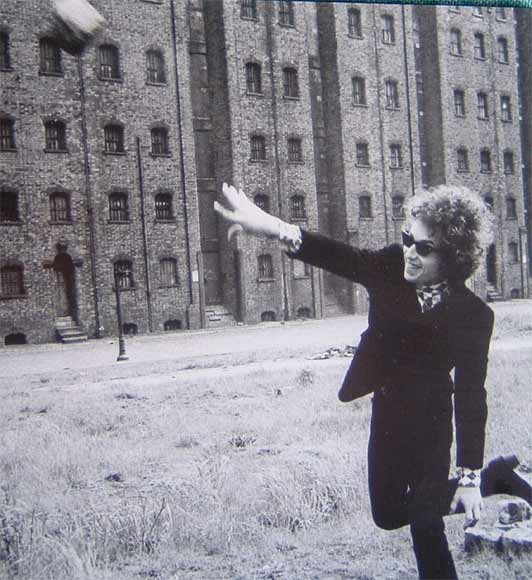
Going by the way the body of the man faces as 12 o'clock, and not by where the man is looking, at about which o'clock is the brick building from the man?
The brick building is roughly at 3 o'clock from the man.

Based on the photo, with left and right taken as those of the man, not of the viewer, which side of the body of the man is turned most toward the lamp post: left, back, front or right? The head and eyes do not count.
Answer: right

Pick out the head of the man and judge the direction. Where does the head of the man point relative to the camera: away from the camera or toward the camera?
toward the camera

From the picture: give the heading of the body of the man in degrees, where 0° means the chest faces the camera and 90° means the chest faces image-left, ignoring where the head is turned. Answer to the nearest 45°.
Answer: approximately 45°
